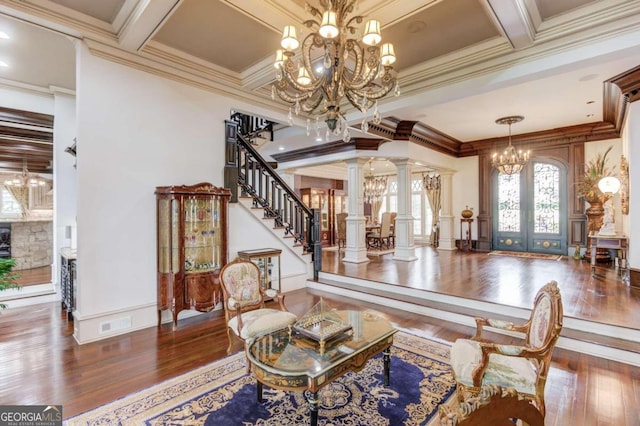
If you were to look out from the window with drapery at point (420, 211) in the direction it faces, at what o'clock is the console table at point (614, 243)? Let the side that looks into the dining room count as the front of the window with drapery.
The console table is roughly at 11 o'clock from the window with drapery.

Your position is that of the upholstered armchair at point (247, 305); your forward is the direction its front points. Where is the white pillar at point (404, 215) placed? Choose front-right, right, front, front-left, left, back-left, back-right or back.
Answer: left

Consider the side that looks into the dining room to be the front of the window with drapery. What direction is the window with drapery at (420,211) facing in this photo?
toward the camera

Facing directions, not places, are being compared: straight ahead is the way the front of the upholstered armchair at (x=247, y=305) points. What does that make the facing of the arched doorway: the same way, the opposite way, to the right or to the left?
to the right

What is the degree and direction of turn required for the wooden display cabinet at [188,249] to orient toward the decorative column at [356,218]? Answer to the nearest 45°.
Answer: approximately 90° to its left

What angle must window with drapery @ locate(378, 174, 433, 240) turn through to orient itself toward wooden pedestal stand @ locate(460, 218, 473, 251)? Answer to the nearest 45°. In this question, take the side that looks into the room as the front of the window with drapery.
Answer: approximately 45° to its left

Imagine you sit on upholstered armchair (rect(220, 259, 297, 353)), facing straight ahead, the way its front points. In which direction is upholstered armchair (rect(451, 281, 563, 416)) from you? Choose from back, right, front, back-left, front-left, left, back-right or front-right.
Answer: front

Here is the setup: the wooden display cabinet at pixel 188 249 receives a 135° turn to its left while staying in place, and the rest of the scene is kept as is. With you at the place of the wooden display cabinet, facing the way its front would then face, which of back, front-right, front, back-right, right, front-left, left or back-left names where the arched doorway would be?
right

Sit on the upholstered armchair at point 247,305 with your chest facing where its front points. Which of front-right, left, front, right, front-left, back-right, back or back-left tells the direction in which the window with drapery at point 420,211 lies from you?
left

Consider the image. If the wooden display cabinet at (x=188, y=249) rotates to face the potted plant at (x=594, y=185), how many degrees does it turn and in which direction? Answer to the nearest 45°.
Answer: approximately 45° to its left

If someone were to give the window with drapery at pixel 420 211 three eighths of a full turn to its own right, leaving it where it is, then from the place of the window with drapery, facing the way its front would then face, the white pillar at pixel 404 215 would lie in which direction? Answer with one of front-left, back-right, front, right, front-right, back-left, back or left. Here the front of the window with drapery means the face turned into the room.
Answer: back-left

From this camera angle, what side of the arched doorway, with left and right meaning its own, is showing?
front

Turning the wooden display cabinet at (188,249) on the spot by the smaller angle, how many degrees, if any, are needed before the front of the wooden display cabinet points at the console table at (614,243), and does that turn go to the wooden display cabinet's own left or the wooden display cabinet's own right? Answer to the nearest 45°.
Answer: approximately 45° to the wooden display cabinet's own left

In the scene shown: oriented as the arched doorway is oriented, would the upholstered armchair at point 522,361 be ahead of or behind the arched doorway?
ahead

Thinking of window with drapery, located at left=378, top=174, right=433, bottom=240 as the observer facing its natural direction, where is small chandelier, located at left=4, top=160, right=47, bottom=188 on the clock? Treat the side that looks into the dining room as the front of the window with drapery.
The small chandelier is roughly at 2 o'clock from the window with drapery.

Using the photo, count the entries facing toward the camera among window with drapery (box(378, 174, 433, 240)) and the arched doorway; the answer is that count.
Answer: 2

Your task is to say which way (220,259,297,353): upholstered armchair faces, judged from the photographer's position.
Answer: facing the viewer and to the right of the viewer

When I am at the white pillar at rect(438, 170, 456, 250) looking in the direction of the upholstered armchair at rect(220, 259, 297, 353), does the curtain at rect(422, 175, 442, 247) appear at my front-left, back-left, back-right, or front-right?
back-right
